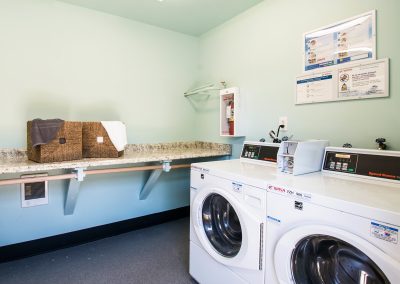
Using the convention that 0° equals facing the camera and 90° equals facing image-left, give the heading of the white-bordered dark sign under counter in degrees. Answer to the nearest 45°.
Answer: approximately 0°

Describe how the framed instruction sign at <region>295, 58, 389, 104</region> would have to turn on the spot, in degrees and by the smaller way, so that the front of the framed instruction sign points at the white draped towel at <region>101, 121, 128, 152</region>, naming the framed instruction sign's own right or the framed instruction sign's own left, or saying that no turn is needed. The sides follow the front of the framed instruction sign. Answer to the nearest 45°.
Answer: approximately 45° to the framed instruction sign's own right

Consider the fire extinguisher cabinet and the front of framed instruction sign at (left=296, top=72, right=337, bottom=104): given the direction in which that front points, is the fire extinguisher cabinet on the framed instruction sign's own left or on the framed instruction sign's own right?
on the framed instruction sign's own right

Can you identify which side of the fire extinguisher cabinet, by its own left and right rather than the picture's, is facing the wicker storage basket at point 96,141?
front

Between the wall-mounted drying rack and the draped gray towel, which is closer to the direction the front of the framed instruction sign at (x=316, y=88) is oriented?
the draped gray towel

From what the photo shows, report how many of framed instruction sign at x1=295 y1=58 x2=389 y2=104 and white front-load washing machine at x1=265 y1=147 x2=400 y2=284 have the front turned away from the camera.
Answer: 0

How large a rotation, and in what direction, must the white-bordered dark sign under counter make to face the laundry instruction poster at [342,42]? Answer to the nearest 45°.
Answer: approximately 45° to its left

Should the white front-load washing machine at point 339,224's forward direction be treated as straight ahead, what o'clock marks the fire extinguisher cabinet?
The fire extinguisher cabinet is roughly at 3 o'clock from the white front-load washing machine.

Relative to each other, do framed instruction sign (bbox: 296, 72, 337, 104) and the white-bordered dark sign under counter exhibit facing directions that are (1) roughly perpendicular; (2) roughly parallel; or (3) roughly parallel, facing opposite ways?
roughly perpendicular

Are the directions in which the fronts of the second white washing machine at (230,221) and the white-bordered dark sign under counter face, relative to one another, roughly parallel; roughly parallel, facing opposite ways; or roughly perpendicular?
roughly perpendicular

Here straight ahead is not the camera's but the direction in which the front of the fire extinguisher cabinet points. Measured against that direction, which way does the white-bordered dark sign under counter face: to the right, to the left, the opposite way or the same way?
to the left

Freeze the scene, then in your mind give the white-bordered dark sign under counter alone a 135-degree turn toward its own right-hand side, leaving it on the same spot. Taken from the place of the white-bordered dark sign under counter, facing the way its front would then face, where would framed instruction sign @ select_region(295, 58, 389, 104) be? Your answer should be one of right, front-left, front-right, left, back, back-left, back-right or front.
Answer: back

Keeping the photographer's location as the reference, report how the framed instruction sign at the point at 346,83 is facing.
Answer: facing the viewer and to the left of the viewer

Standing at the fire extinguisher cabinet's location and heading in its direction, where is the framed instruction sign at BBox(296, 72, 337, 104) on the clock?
The framed instruction sign is roughly at 9 o'clock from the fire extinguisher cabinet.

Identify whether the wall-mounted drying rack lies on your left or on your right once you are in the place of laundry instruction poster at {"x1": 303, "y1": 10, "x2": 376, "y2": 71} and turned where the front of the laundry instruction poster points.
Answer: on your right
